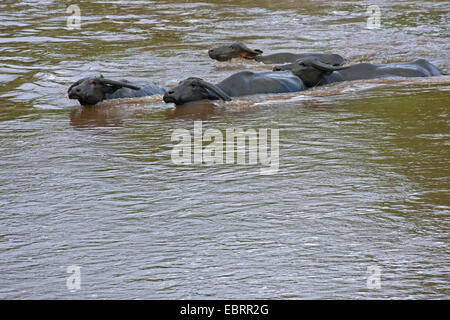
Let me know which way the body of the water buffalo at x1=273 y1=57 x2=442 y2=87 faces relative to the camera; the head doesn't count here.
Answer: to the viewer's left

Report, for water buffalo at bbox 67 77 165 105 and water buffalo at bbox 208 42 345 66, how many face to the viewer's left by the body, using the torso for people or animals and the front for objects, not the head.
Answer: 2

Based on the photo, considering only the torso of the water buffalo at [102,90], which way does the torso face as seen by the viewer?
to the viewer's left

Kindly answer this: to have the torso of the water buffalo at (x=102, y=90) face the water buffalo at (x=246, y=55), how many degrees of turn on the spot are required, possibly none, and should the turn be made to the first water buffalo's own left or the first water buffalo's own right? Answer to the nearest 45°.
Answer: approximately 135° to the first water buffalo's own right

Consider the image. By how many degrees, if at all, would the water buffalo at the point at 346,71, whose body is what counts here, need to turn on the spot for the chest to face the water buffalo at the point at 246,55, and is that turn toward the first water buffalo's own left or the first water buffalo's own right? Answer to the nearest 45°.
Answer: approximately 45° to the first water buffalo's own right

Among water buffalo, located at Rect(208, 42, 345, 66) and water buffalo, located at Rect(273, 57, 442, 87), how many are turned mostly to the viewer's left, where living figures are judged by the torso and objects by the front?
2

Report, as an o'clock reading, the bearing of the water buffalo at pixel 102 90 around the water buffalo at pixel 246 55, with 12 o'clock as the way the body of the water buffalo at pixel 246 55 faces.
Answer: the water buffalo at pixel 102 90 is roughly at 10 o'clock from the water buffalo at pixel 246 55.

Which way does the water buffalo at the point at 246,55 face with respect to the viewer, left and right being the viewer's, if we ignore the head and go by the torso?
facing to the left of the viewer

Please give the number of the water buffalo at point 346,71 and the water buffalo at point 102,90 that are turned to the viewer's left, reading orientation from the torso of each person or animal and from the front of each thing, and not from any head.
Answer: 2

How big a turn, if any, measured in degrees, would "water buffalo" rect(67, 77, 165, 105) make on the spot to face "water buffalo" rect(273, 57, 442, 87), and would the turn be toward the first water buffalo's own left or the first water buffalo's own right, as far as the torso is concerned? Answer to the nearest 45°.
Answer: approximately 180°

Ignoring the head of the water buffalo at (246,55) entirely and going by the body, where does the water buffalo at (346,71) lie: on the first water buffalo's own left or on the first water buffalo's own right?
on the first water buffalo's own left
